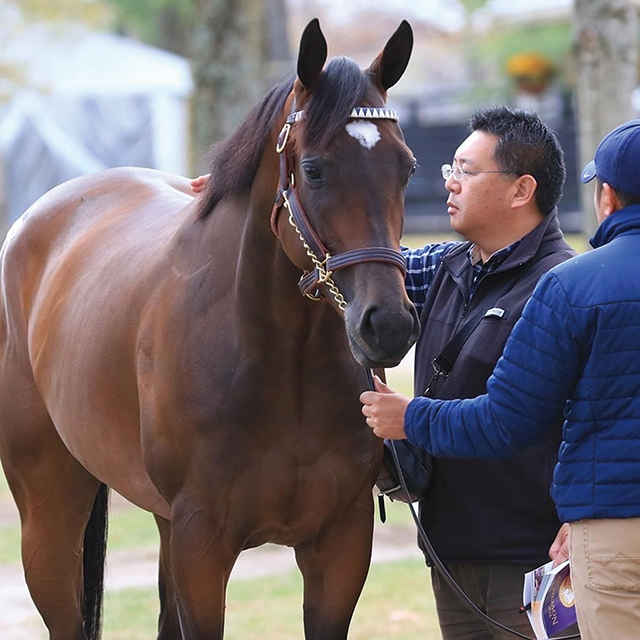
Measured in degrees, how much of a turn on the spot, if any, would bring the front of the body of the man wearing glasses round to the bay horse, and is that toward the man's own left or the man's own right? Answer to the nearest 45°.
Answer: approximately 45° to the man's own right

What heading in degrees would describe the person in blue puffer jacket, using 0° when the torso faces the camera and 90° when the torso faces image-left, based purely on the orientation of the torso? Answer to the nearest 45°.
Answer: approximately 135°

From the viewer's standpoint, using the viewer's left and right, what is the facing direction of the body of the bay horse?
facing the viewer and to the right of the viewer

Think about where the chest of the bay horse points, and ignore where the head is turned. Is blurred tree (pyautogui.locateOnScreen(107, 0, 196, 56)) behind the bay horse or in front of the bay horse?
behind

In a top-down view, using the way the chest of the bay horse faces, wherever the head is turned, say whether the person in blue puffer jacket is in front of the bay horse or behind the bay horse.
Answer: in front

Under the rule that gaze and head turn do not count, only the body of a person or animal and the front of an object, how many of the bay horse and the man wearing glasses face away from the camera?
0

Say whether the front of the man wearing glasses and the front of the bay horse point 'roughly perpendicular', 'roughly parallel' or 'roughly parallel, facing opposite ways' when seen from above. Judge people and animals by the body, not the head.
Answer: roughly perpendicular

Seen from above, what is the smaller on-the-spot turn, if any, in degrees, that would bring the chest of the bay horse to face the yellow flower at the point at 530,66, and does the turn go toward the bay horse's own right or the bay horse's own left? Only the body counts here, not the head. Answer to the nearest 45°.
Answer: approximately 135° to the bay horse's own left

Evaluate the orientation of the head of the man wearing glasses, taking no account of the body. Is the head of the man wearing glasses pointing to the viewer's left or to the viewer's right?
to the viewer's left

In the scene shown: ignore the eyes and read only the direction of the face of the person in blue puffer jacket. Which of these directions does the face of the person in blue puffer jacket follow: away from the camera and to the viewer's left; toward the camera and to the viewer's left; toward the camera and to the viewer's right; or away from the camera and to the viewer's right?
away from the camera and to the viewer's left

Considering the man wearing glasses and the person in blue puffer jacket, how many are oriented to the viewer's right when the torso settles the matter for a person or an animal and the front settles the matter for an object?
0

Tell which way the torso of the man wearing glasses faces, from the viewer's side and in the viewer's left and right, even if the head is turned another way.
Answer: facing the viewer and to the left of the viewer
